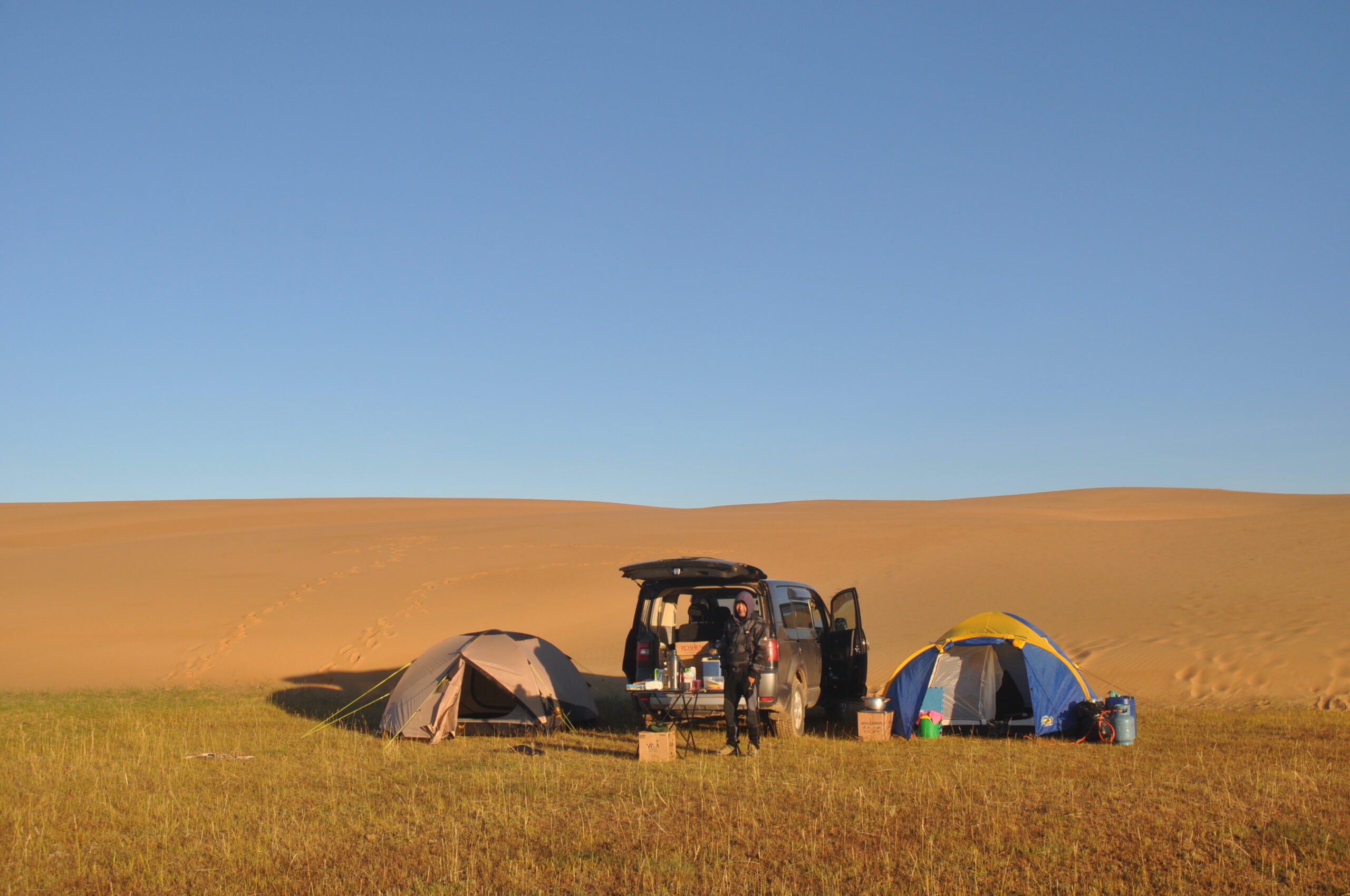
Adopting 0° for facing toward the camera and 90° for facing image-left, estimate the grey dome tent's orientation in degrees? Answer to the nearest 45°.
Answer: approximately 0°

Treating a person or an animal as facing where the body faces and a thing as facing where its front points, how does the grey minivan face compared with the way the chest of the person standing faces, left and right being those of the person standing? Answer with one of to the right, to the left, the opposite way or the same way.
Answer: the opposite way

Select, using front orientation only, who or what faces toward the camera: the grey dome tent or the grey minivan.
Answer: the grey dome tent

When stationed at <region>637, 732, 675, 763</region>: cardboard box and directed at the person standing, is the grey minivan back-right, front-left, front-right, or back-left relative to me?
front-left

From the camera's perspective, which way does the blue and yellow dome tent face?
toward the camera

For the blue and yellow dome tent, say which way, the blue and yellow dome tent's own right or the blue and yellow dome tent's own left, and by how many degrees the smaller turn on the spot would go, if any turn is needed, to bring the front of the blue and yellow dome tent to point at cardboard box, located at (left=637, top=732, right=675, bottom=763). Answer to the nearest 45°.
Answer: approximately 45° to the blue and yellow dome tent's own right

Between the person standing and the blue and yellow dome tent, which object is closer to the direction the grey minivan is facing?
the blue and yellow dome tent

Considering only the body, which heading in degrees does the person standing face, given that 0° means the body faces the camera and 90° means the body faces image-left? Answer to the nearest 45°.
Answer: approximately 45°

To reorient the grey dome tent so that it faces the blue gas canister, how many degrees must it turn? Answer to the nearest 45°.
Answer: approximately 45° to its left

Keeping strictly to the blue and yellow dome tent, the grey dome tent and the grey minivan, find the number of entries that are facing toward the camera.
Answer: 2

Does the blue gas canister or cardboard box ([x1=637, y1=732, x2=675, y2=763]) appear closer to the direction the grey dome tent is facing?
the cardboard box

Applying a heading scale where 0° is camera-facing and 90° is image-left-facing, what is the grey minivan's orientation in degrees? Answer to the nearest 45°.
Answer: approximately 225°

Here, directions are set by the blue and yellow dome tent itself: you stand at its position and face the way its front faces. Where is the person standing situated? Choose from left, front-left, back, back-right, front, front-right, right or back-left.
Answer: front-right

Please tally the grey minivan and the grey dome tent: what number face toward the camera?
1

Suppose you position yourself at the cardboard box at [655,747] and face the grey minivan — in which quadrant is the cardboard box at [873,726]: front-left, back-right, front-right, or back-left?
front-right

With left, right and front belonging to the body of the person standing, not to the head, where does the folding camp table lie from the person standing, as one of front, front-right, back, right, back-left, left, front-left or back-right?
right
